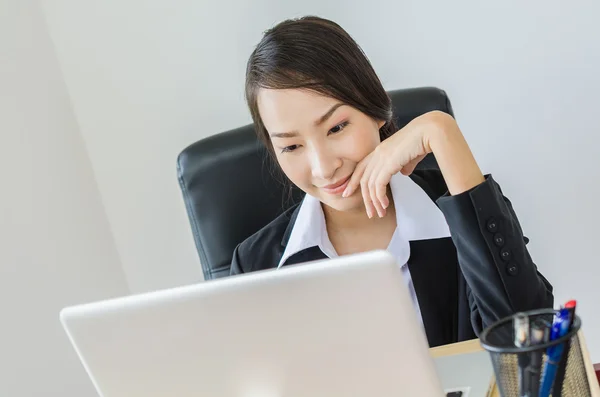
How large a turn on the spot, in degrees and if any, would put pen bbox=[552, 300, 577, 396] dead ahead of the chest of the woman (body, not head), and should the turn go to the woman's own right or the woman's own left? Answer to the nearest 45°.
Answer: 0° — they already face it

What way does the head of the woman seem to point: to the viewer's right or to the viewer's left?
to the viewer's left

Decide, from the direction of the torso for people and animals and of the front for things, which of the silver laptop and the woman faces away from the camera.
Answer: the silver laptop

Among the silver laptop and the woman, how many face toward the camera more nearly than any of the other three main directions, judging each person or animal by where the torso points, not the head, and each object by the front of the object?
1

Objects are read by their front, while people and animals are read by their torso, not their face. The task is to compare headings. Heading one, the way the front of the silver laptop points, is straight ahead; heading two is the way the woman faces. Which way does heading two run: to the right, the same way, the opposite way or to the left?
the opposite way

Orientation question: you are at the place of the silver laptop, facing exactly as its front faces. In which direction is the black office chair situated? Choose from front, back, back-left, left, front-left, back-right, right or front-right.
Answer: front

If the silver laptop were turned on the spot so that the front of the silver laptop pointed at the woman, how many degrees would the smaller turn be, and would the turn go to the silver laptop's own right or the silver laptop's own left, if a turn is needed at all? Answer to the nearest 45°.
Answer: approximately 45° to the silver laptop's own right

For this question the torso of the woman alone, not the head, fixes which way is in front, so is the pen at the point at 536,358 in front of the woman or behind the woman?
in front

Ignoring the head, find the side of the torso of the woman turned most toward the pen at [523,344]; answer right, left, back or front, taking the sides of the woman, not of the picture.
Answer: front

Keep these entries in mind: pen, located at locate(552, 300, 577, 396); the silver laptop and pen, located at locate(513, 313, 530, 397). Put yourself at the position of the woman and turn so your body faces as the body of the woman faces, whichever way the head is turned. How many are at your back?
0

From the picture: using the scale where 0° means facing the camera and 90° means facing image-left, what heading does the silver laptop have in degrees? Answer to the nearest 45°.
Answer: approximately 180°

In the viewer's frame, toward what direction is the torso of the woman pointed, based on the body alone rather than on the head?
toward the camera

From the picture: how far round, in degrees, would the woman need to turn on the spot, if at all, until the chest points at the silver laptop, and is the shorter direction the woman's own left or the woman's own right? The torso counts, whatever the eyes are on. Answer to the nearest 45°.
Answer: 0° — they already face it

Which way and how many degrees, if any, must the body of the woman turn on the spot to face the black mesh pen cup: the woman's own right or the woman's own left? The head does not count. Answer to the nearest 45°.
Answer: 0° — they already face it
